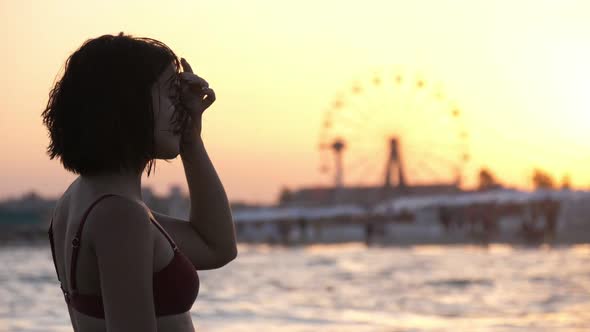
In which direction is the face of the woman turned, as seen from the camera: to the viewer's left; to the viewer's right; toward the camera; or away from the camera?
to the viewer's right

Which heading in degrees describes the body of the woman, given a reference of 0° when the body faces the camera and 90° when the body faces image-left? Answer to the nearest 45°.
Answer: approximately 270°
